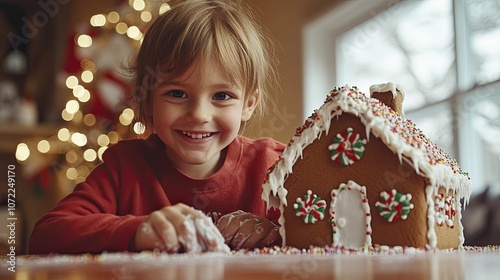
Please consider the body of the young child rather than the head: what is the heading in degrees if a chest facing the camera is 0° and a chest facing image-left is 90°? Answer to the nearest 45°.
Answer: approximately 0°

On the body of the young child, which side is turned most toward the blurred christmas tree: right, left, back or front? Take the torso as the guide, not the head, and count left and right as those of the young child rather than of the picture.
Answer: back
